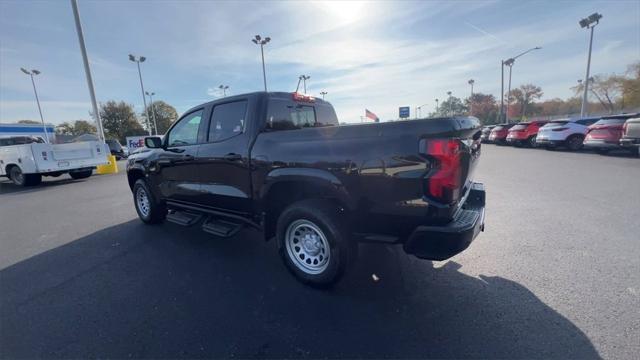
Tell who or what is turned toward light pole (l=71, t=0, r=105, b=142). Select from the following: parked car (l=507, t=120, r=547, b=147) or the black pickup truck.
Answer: the black pickup truck

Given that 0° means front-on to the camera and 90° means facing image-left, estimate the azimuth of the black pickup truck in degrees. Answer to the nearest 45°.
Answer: approximately 135°

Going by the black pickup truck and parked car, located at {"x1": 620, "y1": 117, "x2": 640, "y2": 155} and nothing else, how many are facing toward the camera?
0

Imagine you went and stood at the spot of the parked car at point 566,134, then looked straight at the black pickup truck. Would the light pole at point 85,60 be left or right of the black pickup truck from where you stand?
right

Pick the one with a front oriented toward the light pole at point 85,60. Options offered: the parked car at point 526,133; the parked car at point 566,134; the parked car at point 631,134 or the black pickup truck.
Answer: the black pickup truck

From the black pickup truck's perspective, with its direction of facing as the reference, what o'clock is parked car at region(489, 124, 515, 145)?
The parked car is roughly at 3 o'clock from the black pickup truck.

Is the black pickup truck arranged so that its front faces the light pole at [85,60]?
yes

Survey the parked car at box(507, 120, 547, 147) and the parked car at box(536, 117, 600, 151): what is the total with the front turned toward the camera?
0

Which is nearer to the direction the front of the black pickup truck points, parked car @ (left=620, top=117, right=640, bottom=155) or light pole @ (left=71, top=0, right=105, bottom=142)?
the light pole

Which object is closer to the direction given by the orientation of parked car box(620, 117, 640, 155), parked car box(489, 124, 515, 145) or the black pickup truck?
the parked car
